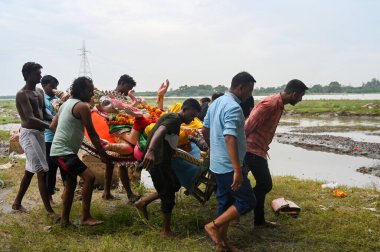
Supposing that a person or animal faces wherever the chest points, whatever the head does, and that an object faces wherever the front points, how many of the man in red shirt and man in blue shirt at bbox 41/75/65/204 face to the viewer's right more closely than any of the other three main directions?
2

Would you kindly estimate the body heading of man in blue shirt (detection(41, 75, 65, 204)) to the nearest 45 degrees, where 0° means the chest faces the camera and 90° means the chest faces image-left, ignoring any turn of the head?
approximately 270°

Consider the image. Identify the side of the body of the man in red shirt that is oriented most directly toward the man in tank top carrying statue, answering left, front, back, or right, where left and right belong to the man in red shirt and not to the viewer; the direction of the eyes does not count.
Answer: back

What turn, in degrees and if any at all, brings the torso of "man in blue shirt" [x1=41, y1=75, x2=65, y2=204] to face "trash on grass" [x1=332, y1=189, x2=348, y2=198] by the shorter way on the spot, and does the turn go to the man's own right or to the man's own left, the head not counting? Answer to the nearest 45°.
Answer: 0° — they already face it

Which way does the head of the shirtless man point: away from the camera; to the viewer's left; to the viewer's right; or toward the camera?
to the viewer's right

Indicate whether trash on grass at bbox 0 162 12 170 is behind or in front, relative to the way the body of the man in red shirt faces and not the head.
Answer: behind

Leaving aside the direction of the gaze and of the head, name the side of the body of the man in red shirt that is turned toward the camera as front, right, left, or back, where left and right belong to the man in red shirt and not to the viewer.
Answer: right
